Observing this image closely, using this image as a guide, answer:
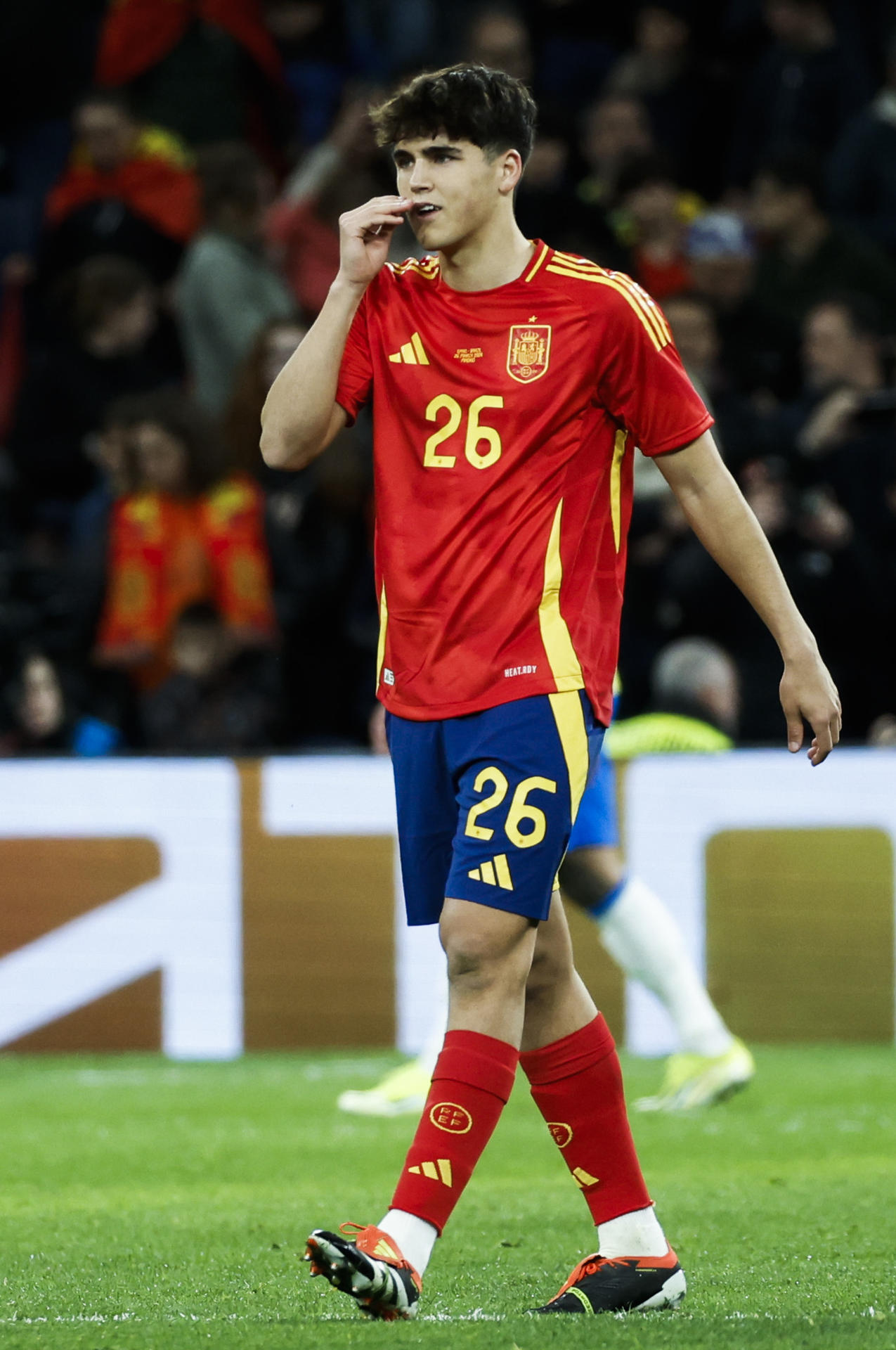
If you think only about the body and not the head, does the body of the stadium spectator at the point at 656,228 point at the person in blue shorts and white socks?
yes

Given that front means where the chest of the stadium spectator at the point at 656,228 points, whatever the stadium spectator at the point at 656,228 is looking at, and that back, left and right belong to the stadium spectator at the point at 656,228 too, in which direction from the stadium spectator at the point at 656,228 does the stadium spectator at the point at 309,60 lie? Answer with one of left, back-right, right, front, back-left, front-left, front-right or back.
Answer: back-right

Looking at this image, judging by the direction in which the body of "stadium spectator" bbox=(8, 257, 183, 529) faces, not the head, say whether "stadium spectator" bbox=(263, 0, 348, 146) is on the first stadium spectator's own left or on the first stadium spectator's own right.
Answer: on the first stadium spectator's own left

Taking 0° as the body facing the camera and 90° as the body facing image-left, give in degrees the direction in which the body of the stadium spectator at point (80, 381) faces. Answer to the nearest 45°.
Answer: approximately 315°

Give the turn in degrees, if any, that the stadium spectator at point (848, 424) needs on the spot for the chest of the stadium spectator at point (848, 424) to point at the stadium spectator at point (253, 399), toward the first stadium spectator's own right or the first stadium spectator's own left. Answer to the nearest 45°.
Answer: approximately 45° to the first stadium spectator's own right

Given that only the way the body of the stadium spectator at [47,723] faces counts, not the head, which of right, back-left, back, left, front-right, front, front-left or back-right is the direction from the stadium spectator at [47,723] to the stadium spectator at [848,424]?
left

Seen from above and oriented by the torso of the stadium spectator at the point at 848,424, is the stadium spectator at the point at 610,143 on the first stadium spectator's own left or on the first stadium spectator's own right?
on the first stadium spectator's own right

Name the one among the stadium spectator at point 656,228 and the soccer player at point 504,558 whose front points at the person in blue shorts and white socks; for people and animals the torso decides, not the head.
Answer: the stadium spectator
